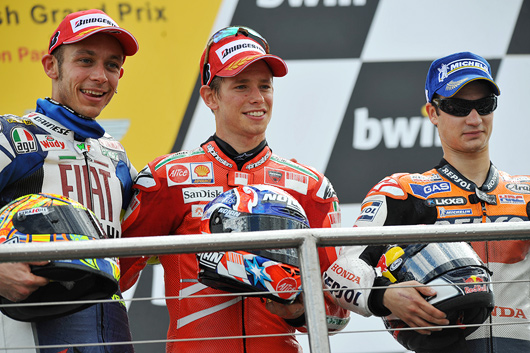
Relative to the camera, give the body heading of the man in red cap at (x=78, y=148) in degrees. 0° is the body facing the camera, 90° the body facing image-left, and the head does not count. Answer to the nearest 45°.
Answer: approximately 315°

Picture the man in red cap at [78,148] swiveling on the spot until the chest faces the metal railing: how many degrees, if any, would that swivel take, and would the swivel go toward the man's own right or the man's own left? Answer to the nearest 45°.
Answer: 0° — they already face it
